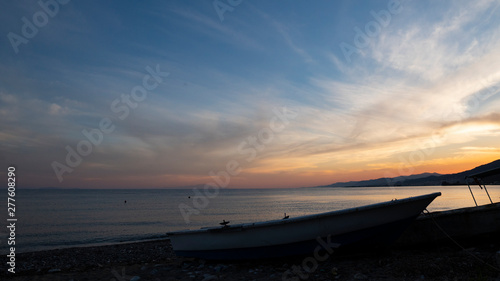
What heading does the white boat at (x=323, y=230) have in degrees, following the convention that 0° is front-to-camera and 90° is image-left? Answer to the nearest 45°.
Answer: approximately 270°
